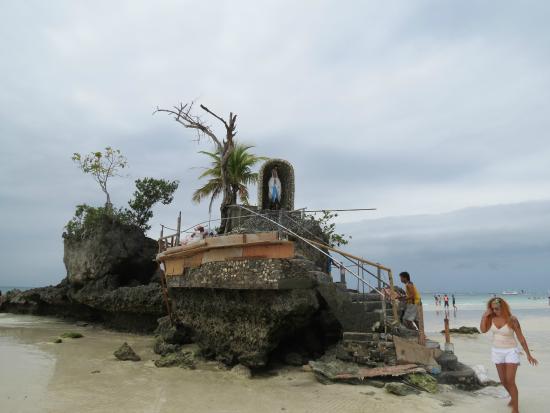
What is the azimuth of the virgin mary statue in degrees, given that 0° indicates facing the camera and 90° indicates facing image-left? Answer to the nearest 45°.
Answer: approximately 0°

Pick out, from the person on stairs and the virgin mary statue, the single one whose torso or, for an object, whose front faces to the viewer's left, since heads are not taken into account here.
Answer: the person on stairs

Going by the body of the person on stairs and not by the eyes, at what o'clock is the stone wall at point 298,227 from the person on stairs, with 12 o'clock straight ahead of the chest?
The stone wall is roughly at 1 o'clock from the person on stairs.

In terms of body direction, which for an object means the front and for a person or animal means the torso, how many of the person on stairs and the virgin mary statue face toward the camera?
1

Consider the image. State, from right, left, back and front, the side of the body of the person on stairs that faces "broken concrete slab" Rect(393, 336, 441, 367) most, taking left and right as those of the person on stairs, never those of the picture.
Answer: left

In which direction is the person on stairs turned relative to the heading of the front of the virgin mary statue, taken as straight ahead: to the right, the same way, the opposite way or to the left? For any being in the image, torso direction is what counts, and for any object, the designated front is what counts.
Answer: to the right

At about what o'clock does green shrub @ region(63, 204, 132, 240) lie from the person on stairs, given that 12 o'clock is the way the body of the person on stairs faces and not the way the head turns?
The green shrub is roughly at 1 o'clock from the person on stairs.

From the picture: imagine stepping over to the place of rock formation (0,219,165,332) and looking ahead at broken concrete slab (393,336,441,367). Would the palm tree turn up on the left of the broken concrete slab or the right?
left

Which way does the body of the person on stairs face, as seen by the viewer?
to the viewer's left
